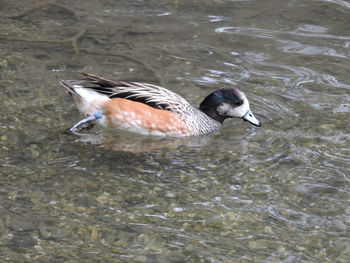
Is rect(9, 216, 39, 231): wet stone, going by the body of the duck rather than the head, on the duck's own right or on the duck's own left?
on the duck's own right

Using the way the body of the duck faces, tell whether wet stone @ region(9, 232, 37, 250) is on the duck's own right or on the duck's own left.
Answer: on the duck's own right

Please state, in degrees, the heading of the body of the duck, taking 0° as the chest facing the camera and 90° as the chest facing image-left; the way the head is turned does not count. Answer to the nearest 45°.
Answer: approximately 270°
